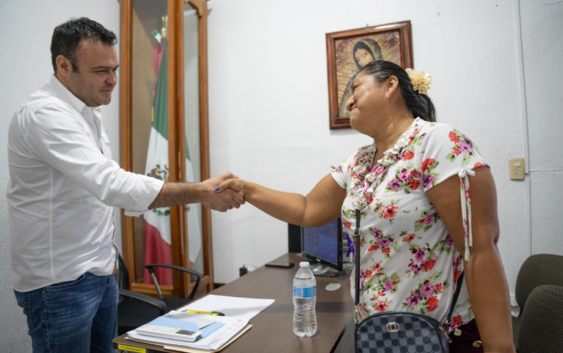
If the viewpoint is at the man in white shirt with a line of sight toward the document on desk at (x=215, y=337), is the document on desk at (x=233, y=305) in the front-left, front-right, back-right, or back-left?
front-left

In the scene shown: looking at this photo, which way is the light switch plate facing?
toward the camera

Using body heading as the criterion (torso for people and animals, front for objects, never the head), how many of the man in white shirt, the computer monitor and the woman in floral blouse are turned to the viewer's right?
1

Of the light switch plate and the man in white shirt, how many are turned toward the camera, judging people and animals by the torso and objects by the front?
1

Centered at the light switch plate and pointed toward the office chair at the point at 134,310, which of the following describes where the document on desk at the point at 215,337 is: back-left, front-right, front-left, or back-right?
front-left

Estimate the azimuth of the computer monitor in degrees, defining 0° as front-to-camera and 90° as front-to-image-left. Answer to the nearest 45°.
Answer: approximately 45°

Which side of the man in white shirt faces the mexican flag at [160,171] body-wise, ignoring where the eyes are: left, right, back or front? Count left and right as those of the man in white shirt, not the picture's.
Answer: left

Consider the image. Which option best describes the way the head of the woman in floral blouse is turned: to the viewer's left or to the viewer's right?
to the viewer's left

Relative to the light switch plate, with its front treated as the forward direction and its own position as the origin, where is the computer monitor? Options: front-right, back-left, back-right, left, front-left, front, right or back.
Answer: front-right

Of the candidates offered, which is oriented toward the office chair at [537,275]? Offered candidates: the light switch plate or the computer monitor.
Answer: the light switch plate

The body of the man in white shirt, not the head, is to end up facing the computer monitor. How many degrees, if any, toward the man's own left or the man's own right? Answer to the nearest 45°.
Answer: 0° — they already face it

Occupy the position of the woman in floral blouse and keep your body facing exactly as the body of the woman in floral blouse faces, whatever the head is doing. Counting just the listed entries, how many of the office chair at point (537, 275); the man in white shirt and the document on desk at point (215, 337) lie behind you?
1

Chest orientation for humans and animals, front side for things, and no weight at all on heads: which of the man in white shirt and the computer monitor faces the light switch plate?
the man in white shirt

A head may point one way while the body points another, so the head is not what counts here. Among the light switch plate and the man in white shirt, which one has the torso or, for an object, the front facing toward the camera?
the light switch plate

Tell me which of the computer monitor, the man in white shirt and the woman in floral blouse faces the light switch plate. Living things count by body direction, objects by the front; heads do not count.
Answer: the man in white shirt

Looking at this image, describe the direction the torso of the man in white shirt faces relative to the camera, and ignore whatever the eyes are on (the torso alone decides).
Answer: to the viewer's right
